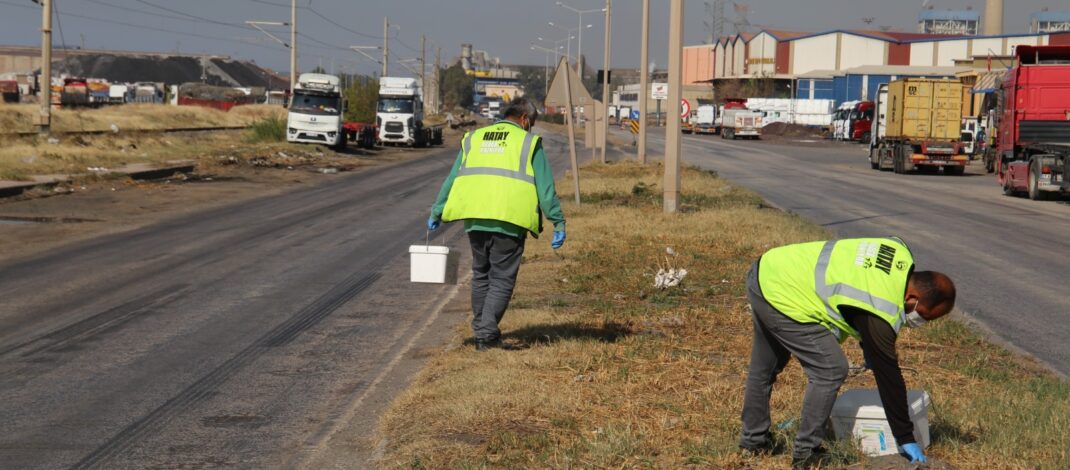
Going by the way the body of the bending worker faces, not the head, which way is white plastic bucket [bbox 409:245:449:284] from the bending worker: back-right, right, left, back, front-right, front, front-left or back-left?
back-left

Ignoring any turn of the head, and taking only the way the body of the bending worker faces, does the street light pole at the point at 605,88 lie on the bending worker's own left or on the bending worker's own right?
on the bending worker's own left

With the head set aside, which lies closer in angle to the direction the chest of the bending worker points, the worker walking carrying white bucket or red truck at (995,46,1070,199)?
the red truck

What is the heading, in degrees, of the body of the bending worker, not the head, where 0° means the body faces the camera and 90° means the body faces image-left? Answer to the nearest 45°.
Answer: approximately 270°

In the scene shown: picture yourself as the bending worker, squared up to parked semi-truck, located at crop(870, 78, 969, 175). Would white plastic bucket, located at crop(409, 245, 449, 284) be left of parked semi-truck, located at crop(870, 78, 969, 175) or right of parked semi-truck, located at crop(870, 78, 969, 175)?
left

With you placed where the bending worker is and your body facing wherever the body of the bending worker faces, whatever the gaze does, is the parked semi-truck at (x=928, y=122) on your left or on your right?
on your left

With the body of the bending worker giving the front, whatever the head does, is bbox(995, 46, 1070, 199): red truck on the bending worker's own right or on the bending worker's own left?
on the bending worker's own left

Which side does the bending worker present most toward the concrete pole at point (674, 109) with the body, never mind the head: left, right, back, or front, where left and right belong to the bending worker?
left

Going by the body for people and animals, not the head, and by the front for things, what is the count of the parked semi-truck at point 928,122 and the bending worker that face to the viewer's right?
1
